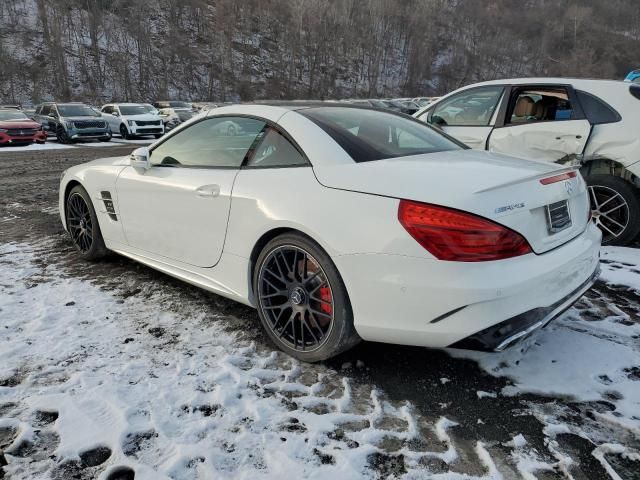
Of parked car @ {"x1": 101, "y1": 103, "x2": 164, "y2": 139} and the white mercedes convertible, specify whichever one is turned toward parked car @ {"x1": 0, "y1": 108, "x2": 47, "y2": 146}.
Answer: the white mercedes convertible

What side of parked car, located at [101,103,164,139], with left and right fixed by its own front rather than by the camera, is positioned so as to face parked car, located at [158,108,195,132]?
left

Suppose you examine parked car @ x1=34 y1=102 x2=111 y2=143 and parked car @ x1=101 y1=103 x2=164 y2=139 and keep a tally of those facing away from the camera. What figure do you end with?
0

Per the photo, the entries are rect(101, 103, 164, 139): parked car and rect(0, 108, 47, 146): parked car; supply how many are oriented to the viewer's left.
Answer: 0

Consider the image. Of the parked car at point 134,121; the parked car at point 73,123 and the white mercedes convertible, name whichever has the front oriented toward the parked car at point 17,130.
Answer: the white mercedes convertible

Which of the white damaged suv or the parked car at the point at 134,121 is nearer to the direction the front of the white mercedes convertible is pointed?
the parked car

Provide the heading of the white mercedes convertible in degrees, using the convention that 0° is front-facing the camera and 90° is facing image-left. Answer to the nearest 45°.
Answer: approximately 135°

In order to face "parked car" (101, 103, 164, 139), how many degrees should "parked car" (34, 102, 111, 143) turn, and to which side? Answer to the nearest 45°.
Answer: approximately 45° to its left

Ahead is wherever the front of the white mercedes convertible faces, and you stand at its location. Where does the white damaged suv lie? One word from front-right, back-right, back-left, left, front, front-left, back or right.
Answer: right

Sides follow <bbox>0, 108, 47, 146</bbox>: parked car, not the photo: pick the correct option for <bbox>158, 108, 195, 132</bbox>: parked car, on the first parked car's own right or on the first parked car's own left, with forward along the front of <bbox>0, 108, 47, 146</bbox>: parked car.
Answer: on the first parked car's own left

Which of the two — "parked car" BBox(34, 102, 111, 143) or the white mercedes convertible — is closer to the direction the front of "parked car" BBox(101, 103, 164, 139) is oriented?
the white mercedes convertible
